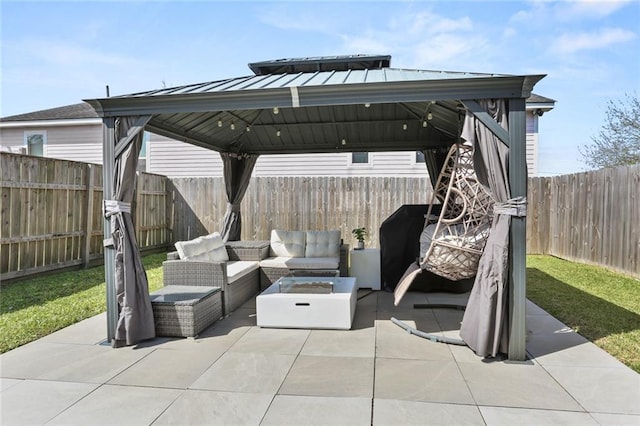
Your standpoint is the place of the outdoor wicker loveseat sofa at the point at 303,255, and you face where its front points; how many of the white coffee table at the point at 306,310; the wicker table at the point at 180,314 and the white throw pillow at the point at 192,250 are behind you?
0

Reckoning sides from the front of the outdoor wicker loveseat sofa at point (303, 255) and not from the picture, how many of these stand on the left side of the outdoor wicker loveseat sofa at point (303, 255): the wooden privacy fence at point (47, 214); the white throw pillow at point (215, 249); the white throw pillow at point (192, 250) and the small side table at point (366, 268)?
1

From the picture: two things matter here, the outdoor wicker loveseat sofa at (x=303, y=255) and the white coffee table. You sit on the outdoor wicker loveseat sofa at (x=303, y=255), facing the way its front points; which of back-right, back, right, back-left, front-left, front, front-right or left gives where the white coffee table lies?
front

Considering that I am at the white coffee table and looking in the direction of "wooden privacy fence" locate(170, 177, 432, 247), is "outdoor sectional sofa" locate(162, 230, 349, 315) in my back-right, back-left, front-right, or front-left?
front-left

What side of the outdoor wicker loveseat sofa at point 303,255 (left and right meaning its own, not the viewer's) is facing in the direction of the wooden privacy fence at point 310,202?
back

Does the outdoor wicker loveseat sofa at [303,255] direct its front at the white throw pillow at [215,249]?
no

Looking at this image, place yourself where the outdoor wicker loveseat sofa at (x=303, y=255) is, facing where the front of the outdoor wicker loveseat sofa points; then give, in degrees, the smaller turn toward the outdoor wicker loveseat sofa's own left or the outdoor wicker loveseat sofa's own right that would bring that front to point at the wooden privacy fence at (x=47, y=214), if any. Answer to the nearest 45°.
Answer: approximately 90° to the outdoor wicker loveseat sofa's own right

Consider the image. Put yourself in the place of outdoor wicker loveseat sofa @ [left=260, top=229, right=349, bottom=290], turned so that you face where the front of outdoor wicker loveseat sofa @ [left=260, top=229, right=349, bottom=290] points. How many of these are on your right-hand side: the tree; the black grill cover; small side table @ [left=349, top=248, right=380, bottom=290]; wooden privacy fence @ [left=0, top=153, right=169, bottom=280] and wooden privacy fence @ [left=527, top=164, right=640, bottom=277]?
1

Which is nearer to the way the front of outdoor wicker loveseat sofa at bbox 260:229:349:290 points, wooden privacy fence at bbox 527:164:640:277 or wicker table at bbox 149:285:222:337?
the wicker table

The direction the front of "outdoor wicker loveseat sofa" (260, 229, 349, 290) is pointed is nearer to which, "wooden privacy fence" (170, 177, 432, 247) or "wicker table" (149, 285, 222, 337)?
the wicker table

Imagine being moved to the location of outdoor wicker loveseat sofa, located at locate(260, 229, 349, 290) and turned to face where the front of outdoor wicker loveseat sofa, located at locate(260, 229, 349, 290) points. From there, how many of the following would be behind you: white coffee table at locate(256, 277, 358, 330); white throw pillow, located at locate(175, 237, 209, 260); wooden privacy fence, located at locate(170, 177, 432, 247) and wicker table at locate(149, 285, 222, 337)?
1

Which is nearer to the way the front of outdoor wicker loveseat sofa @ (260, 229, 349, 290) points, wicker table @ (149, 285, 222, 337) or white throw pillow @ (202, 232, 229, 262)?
the wicker table

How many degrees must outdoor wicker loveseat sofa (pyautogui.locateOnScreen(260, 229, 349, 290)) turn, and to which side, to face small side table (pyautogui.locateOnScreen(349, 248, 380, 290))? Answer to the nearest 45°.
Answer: approximately 90° to its left

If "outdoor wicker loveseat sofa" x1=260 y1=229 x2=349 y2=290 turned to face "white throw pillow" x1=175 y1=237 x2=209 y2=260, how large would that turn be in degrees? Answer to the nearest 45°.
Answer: approximately 45° to its right

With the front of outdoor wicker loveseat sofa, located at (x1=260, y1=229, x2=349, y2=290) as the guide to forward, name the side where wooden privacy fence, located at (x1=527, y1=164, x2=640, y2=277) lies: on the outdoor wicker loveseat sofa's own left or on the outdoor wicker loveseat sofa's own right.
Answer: on the outdoor wicker loveseat sofa's own left

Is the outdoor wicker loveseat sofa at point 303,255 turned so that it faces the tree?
no

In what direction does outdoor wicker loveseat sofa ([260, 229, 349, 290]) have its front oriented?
toward the camera
